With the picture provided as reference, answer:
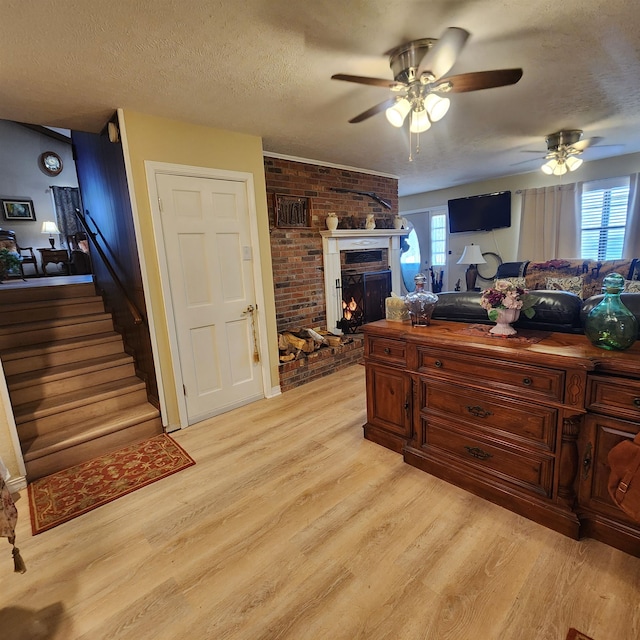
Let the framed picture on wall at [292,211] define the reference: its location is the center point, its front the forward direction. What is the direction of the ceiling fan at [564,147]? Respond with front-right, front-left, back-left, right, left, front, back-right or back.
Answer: front-left

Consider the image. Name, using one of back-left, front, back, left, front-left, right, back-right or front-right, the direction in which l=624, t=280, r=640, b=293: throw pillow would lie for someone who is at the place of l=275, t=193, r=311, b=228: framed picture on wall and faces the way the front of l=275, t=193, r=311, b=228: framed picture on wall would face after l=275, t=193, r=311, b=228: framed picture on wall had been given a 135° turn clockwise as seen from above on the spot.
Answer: back

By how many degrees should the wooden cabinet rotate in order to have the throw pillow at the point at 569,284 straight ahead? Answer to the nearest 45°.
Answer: approximately 135° to its right

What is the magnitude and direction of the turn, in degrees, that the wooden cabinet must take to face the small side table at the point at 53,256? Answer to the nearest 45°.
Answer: approximately 45° to its right

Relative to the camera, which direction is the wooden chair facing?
to the viewer's right

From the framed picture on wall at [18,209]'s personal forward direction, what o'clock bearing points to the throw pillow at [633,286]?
The throw pillow is roughly at 11 o'clock from the framed picture on wall.

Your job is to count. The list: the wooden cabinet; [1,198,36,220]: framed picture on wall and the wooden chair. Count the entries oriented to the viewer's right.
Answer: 1

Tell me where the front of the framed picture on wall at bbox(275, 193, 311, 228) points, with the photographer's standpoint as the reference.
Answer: facing the viewer and to the right of the viewer

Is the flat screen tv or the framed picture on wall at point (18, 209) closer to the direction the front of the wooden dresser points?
the framed picture on wall

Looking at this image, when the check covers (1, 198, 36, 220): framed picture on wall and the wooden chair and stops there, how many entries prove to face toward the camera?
1

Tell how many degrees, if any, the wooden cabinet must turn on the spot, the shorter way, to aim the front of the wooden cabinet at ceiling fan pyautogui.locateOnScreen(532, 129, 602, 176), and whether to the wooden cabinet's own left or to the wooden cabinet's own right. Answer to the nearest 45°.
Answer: approximately 135° to the wooden cabinet's own right

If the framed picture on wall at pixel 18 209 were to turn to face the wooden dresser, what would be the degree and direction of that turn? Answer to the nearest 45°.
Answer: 0° — it already faces it
